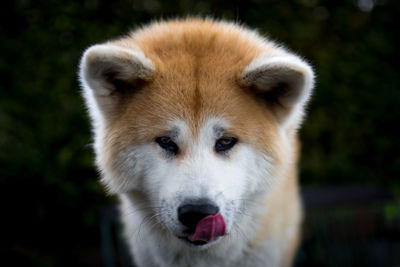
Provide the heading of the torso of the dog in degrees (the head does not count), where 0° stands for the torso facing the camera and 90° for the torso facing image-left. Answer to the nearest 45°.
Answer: approximately 0°
